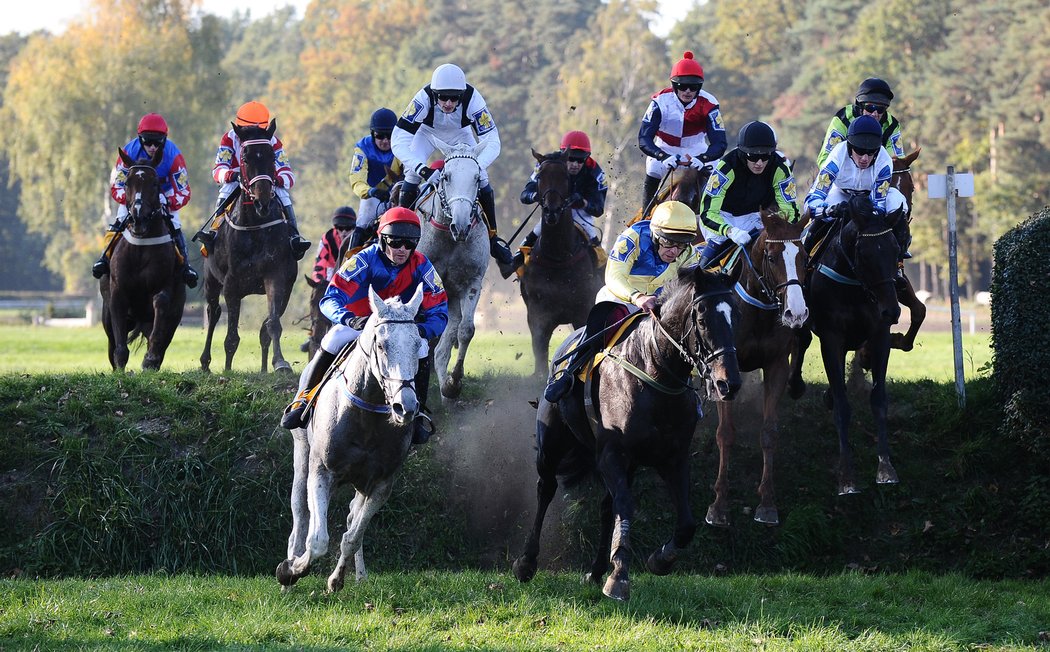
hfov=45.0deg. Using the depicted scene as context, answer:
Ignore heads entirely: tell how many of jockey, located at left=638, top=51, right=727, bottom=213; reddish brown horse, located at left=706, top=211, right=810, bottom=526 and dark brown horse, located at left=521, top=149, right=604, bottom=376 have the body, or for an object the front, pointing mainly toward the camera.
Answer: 3

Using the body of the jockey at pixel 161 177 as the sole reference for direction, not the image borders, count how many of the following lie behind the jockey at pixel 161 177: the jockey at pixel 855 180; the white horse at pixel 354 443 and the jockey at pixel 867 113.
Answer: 0

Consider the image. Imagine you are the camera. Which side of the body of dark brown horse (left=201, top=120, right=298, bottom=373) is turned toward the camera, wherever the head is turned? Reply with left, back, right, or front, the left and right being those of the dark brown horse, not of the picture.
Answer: front

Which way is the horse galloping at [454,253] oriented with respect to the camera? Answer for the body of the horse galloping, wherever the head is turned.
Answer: toward the camera

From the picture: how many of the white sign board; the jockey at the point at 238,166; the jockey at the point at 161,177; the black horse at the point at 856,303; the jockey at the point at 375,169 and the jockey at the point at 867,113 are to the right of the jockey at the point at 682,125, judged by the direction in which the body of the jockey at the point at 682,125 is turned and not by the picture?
3

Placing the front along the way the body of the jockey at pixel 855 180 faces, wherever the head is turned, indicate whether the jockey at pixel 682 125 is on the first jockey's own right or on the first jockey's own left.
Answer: on the first jockey's own right

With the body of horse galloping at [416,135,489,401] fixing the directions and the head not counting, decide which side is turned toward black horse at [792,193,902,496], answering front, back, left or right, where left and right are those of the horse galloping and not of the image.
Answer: left

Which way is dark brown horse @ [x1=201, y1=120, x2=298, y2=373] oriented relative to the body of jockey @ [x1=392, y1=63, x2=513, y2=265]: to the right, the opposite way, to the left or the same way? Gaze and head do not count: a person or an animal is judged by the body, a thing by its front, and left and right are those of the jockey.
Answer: the same way

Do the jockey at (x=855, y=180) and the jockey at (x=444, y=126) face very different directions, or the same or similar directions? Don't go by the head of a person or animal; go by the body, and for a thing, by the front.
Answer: same or similar directions

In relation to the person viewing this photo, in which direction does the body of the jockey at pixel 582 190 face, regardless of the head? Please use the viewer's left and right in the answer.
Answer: facing the viewer

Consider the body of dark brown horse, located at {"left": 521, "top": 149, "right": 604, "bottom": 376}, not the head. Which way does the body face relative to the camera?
toward the camera

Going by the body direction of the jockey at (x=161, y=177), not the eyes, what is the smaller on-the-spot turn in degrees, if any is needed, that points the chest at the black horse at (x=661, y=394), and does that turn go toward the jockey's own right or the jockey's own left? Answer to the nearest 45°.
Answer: approximately 45° to the jockey's own left

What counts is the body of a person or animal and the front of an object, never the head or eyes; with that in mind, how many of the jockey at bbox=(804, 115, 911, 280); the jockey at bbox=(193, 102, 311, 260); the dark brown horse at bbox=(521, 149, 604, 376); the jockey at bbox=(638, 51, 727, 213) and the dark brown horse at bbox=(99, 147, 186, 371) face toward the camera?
5

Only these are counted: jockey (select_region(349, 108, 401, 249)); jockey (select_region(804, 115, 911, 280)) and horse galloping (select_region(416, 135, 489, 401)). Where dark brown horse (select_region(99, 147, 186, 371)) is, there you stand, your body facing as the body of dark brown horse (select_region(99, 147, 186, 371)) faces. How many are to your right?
0

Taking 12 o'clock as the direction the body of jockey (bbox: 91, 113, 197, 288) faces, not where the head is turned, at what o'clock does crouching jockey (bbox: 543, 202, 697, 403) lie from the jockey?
The crouching jockey is roughly at 11 o'clock from the jockey.

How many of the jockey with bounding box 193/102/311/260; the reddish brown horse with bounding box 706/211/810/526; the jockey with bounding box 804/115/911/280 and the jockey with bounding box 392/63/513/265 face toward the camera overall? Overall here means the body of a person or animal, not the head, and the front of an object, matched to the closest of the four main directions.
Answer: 4

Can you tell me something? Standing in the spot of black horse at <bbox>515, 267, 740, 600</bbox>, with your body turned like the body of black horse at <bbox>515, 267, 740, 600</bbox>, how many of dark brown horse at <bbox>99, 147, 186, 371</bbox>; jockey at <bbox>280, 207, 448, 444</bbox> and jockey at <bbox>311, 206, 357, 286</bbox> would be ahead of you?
0
